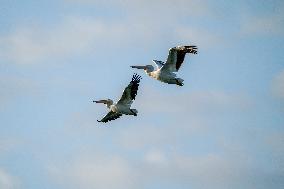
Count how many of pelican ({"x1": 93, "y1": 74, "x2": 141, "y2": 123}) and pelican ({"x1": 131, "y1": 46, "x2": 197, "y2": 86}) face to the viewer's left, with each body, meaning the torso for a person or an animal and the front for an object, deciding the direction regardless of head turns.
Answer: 2

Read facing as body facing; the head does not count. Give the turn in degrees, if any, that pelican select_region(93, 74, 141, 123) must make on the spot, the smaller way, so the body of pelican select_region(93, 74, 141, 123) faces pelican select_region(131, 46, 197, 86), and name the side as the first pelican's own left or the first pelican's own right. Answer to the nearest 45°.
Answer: approximately 135° to the first pelican's own left

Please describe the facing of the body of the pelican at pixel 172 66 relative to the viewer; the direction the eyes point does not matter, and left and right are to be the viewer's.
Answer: facing to the left of the viewer

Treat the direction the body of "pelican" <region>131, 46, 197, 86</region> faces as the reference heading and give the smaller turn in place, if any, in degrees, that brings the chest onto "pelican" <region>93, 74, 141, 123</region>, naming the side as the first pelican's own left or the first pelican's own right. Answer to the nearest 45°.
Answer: approximately 45° to the first pelican's own right

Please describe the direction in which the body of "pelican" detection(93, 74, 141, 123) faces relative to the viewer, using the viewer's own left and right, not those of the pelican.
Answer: facing to the left of the viewer
